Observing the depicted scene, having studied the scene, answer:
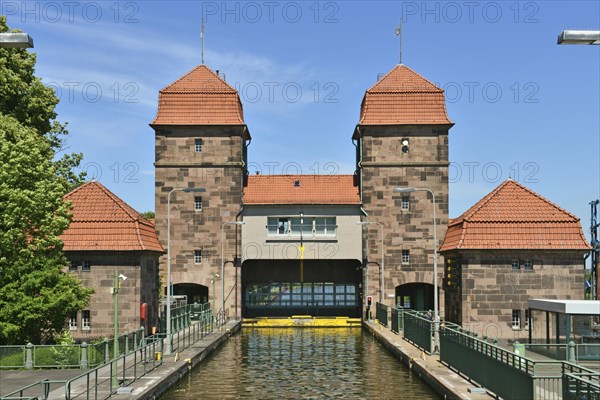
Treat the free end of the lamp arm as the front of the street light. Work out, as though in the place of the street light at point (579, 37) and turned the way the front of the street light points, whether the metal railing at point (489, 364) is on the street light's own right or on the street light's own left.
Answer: on the street light's own right

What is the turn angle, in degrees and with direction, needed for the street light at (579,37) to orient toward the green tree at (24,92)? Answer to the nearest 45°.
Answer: approximately 45° to its right

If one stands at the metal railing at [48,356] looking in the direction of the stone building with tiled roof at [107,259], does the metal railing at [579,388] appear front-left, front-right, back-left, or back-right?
back-right

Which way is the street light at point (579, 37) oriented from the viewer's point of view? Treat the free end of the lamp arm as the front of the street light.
to the viewer's left

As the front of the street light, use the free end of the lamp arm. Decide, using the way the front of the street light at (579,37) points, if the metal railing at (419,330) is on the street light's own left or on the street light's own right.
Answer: on the street light's own right

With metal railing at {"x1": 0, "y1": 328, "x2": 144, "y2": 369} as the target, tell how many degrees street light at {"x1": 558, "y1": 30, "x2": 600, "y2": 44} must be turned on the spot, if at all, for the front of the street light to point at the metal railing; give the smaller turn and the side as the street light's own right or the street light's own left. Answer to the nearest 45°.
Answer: approximately 45° to the street light's own right
